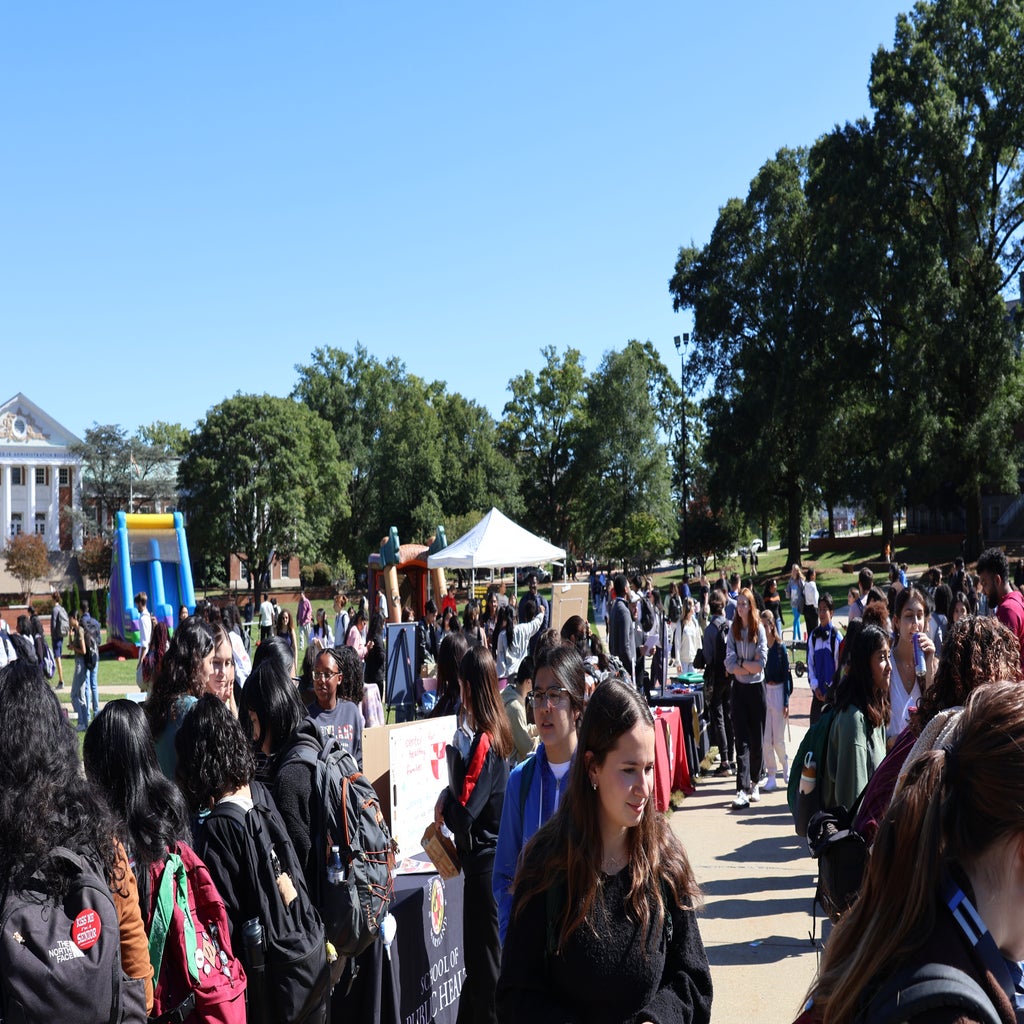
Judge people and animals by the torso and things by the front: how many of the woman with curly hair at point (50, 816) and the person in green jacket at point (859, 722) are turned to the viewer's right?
1

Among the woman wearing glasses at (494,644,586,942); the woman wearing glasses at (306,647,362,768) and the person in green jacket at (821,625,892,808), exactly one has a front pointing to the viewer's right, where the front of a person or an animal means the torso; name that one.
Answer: the person in green jacket

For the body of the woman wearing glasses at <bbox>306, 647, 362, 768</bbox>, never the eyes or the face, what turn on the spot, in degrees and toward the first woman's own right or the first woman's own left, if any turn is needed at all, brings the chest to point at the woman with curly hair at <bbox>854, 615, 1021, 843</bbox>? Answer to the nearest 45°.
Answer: approximately 90° to the first woman's own left

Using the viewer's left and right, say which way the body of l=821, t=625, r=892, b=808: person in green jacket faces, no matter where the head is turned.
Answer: facing to the right of the viewer

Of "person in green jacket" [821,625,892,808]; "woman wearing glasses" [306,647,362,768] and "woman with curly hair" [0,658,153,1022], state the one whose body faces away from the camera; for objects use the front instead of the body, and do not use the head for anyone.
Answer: the woman with curly hair

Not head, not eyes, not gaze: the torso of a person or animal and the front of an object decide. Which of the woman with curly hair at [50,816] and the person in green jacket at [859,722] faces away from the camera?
the woman with curly hair

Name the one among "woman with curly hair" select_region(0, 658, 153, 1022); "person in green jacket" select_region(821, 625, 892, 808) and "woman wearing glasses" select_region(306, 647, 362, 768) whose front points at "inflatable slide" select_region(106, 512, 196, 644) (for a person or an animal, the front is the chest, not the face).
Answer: the woman with curly hair

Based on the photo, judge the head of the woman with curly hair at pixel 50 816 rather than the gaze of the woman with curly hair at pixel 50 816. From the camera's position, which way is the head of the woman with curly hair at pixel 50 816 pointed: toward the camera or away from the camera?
away from the camera

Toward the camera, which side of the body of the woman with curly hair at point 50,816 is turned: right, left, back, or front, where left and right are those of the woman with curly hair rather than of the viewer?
back
